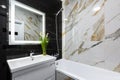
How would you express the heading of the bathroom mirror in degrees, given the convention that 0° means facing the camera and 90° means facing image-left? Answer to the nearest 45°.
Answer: approximately 315°

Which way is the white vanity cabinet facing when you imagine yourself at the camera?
facing the viewer and to the right of the viewer

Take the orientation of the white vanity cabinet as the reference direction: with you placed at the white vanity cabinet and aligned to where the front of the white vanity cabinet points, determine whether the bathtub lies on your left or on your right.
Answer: on your left

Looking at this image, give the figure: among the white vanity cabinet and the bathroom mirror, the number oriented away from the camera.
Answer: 0
